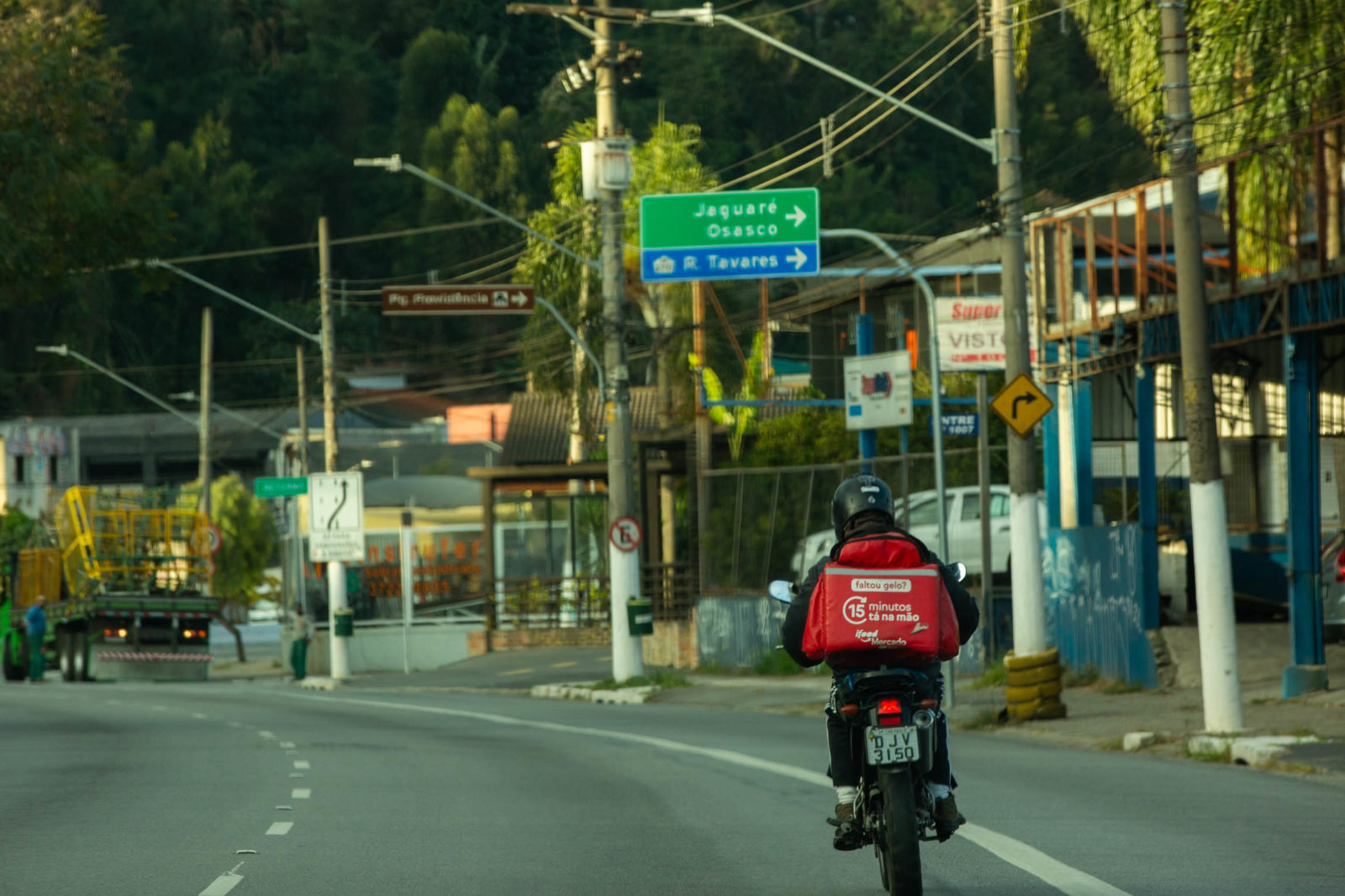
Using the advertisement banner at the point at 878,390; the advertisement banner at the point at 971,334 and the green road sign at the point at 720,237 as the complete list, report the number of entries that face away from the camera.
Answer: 0

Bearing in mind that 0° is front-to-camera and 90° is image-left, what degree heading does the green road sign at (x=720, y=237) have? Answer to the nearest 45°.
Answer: approximately 0°

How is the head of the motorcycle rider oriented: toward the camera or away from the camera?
away from the camera

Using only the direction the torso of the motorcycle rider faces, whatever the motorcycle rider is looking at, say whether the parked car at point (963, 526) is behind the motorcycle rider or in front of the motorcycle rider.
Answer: in front

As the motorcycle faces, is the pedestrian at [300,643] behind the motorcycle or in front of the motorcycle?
in front

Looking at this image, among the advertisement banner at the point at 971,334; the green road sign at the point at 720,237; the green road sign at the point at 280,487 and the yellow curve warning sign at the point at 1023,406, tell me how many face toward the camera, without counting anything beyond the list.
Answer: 4

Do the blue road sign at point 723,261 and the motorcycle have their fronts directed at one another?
yes

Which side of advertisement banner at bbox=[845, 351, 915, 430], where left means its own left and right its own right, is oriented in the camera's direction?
front

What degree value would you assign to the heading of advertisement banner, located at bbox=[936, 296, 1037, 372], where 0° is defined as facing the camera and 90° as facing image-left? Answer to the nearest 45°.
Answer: approximately 0°

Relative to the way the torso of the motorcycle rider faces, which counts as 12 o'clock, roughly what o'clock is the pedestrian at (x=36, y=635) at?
The pedestrian is roughly at 11 o'clock from the motorcycle rider.

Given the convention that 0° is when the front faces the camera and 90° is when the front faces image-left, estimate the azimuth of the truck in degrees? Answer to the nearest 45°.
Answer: approximately 135°

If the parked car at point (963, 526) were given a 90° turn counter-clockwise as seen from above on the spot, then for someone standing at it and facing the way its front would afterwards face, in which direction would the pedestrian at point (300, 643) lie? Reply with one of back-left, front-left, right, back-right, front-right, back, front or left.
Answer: back-right

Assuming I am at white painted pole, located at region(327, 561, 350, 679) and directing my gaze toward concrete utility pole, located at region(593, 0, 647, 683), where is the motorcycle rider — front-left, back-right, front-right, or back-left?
front-right

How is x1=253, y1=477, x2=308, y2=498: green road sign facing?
toward the camera

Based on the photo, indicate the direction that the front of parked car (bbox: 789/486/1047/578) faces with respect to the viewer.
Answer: facing to the left of the viewer

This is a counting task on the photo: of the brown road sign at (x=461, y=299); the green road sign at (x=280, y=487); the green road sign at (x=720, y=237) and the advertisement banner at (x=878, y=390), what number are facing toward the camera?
4

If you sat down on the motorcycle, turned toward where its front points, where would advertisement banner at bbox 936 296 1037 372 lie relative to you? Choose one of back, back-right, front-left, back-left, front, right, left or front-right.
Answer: front

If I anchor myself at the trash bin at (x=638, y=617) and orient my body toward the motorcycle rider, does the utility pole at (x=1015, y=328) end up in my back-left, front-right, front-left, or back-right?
front-left

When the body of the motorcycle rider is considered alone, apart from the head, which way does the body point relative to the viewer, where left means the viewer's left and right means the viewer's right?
facing away from the viewer
